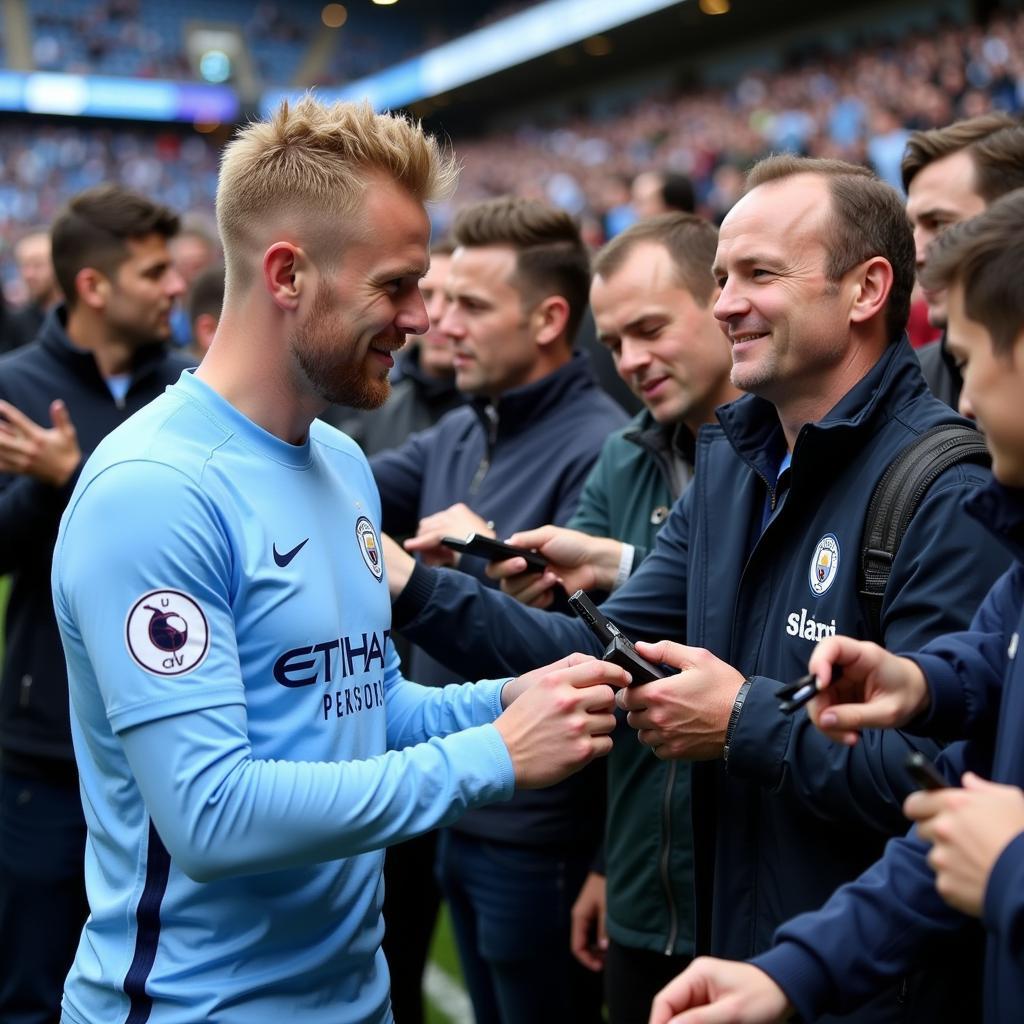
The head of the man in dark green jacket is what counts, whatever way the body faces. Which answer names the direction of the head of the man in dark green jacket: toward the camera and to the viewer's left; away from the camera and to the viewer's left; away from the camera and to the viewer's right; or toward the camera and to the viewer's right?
toward the camera and to the viewer's left

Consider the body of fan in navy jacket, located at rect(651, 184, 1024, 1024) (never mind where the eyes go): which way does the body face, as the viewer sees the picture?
to the viewer's left

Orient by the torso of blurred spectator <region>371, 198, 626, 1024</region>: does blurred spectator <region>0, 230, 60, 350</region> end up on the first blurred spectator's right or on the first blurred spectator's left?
on the first blurred spectator's right

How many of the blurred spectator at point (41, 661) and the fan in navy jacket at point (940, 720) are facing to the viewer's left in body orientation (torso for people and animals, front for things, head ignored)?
1

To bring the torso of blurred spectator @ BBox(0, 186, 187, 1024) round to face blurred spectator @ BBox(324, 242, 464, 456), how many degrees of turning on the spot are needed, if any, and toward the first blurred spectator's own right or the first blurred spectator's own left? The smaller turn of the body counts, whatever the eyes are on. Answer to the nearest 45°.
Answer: approximately 90° to the first blurred spectator's own left

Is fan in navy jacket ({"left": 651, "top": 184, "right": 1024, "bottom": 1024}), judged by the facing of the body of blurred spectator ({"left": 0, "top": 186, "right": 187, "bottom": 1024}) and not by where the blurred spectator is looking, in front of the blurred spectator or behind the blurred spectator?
in front

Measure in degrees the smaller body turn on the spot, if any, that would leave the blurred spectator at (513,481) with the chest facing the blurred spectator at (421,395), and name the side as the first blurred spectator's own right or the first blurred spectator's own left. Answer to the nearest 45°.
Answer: approximately 135° to the first blurred spectator's own right

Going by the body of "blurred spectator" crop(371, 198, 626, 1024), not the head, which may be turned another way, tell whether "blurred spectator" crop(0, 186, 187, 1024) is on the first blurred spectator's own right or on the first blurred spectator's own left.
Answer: on the first blurred spectator's own right
